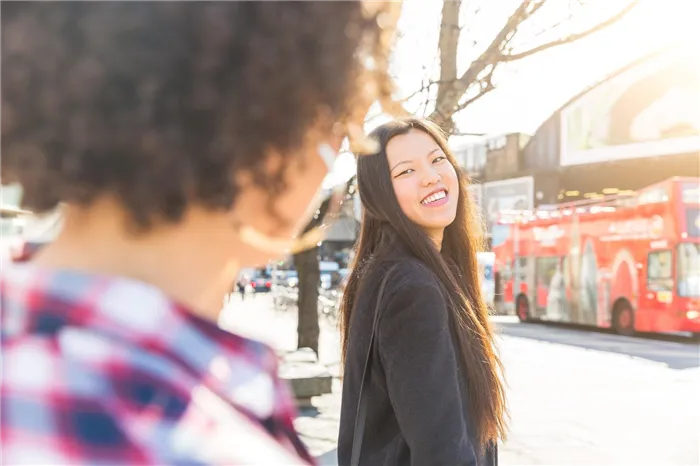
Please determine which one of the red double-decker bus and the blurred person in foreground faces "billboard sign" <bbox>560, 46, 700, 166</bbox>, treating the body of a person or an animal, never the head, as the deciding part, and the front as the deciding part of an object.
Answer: the blurred person in foreground

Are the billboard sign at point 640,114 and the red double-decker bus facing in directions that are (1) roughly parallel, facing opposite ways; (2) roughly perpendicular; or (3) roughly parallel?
roughly perpendicular

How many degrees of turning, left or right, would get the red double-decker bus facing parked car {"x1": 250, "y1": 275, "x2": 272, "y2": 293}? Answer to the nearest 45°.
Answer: approximately 180°

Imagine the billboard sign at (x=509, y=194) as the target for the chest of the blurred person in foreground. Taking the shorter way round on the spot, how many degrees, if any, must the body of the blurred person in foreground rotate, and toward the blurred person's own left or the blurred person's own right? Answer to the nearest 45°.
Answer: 0° — they already face it

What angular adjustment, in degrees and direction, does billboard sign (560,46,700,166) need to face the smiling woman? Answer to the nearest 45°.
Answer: approximately 45° to its left

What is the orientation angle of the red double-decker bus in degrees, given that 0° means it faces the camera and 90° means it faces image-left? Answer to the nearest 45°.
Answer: approximately 315°

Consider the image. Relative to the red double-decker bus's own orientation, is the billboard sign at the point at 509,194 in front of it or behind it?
behind

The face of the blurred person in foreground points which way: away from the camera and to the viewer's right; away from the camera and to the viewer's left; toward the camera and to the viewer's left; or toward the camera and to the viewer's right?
away from the camera and to the viewer's right

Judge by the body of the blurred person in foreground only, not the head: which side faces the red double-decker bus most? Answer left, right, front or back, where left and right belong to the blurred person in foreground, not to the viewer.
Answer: front

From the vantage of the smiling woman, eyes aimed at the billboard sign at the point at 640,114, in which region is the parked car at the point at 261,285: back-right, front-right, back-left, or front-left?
front-left

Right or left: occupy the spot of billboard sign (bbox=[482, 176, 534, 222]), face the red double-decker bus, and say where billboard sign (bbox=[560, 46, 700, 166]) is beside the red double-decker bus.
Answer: left

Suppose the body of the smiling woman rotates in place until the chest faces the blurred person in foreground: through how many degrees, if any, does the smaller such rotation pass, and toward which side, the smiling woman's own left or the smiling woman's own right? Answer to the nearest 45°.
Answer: approximately 90° to the smiling woman's own right
